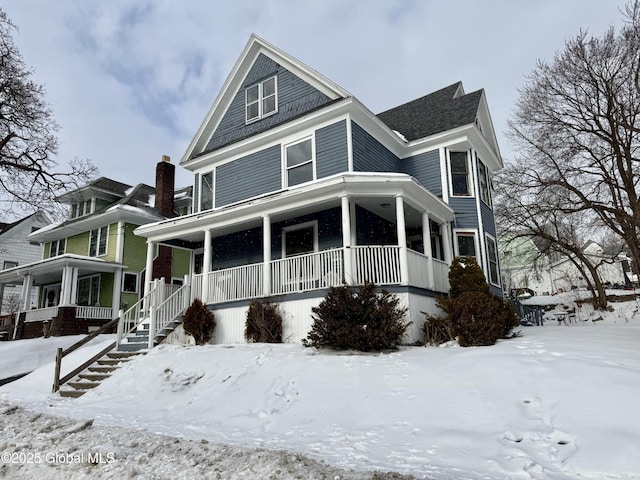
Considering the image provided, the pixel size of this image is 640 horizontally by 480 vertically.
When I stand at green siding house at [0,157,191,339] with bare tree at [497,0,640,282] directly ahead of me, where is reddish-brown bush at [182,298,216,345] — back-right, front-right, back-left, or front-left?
front-right

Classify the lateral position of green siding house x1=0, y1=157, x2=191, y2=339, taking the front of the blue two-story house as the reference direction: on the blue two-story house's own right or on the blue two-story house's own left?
on the blue two-story house's own right

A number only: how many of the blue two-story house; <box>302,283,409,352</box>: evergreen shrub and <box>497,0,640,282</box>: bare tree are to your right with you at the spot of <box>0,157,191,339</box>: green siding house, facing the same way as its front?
0

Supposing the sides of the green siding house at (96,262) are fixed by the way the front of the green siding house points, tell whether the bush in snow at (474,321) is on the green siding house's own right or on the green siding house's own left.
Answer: on the green siding house's own left

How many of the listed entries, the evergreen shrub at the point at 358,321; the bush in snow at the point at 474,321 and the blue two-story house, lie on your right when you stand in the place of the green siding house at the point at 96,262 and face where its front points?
0

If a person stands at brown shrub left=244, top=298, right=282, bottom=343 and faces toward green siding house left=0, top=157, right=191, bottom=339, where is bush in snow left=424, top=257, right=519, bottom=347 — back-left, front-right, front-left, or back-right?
back-right

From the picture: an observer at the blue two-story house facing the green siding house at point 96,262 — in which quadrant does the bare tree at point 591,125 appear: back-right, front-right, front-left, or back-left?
back-right

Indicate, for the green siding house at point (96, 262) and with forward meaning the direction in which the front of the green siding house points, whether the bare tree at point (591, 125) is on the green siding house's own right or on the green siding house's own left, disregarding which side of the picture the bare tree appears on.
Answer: on the green siding house's own left

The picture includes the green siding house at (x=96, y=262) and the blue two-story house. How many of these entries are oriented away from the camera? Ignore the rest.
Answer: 0

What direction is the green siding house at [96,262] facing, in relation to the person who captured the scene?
facing the viewer and to the left of the viewer

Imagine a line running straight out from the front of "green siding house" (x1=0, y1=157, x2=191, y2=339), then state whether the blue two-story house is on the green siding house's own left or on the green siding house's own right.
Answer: on the green siding house's own left

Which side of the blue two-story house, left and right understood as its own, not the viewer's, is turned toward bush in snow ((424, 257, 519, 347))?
left

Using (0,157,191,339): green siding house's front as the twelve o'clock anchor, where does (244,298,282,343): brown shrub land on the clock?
The brown shrub is roughly at 10 o'clock from the green siding house.

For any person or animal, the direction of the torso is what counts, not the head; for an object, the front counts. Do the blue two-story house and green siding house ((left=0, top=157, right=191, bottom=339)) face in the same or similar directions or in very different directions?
same or similar directions

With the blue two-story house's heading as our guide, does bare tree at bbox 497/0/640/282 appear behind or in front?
behind

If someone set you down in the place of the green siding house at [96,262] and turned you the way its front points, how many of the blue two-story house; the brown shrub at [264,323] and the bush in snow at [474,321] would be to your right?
0
